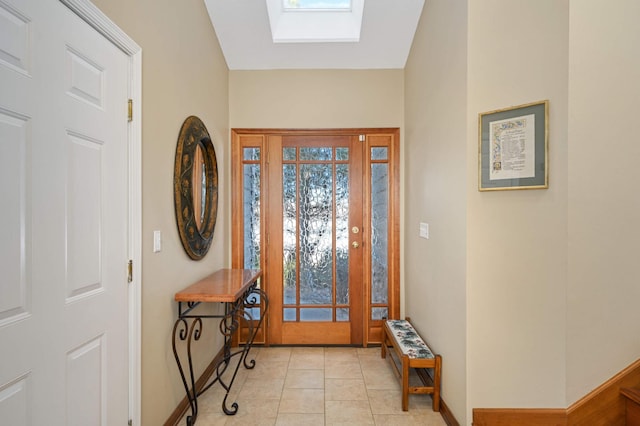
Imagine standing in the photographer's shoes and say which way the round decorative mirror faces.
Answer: facing to the right of the viewer

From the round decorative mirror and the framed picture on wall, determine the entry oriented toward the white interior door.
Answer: the framed picture on wall

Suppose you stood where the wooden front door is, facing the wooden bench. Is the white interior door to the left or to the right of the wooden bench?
right

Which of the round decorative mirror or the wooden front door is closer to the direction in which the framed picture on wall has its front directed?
the round decorative mirror

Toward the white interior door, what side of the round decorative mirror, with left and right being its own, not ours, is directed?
right

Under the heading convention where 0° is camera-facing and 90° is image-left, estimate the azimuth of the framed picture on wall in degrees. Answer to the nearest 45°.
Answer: approximately 45°

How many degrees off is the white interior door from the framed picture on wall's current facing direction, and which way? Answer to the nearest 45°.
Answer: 0° — it already faces it

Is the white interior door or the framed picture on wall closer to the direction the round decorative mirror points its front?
the framed picture on wall

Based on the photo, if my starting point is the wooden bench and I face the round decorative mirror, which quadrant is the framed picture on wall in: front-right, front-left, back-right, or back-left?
back-left

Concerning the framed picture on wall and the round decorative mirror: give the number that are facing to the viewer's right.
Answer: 1
